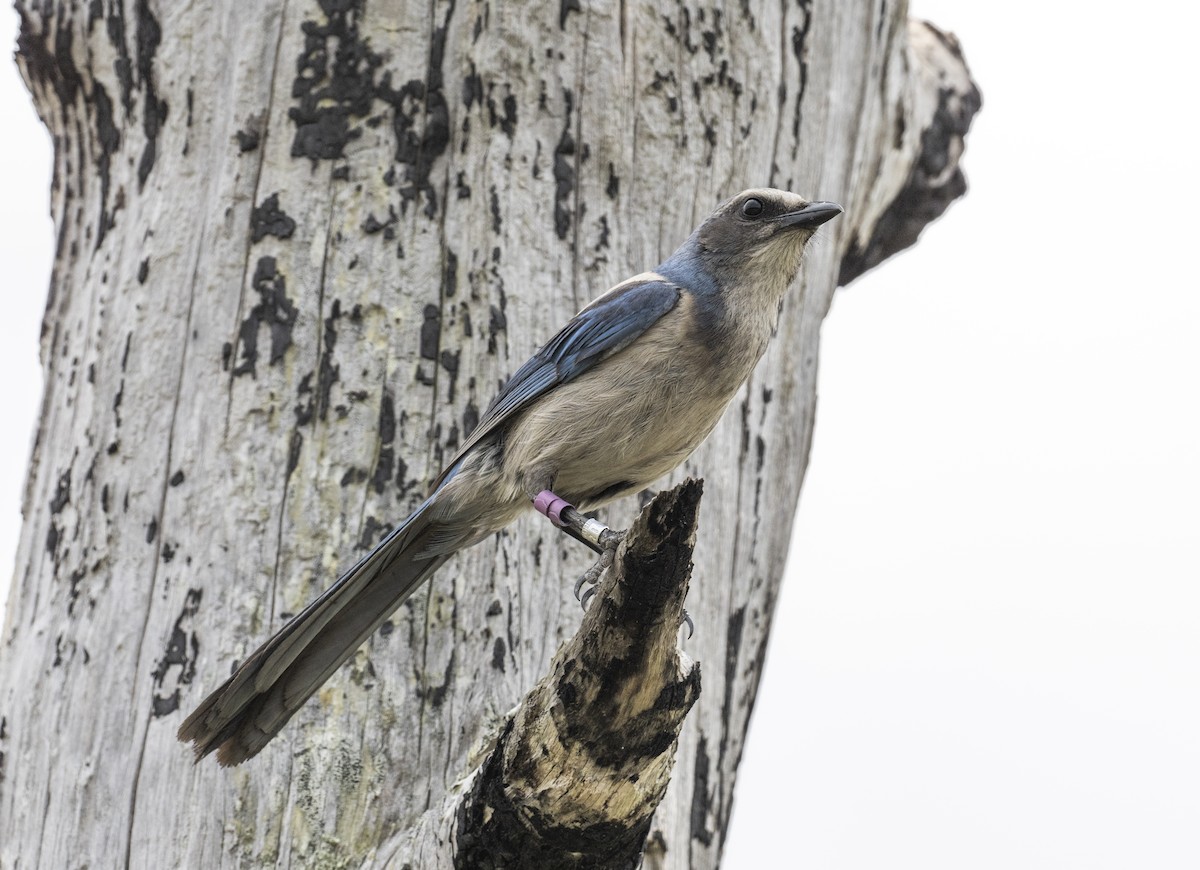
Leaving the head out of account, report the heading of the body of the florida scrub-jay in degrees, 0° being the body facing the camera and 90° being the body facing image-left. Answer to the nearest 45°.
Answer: approximately 270°
